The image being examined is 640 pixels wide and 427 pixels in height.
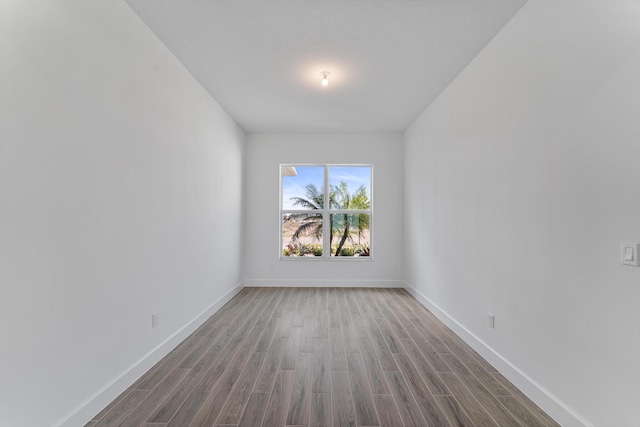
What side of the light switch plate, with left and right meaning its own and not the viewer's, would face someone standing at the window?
right

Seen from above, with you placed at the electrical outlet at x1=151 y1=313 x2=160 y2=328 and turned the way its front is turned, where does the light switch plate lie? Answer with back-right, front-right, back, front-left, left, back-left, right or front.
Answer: front

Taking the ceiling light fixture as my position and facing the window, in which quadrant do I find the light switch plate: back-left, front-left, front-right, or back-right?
back-right

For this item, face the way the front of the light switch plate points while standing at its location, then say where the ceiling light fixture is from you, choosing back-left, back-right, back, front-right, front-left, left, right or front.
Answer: front-right

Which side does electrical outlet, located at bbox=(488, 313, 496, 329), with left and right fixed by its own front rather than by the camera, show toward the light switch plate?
left

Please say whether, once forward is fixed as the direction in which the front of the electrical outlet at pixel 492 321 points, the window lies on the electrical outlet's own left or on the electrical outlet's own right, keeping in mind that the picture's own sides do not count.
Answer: on the electrical outlet's own right

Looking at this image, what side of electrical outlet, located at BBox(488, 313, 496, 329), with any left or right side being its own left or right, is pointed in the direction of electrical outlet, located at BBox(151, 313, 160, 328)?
front

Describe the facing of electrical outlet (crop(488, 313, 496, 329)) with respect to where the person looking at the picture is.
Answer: facing the viewer and to the left of the viewer

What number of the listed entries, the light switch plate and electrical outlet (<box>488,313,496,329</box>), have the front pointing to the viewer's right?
0

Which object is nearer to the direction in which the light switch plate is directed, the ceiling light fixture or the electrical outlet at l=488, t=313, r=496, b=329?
the ceiling light fixture

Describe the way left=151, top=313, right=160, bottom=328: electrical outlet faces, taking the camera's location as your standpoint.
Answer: facing the viewer and to the right of the viewer

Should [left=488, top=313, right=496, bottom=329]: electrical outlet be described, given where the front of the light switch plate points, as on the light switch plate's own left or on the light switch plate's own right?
on the light switch plate's own right
